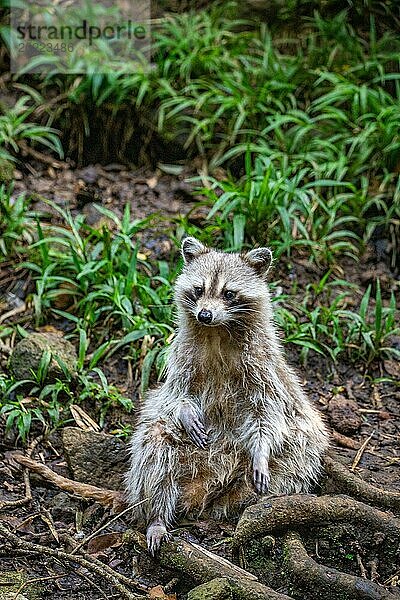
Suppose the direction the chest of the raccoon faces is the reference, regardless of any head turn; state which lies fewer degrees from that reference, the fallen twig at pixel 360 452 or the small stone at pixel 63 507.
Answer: the small stone

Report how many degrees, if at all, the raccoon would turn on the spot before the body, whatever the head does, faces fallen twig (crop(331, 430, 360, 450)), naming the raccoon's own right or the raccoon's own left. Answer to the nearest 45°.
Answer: approximately 135° to the raccoon's own left

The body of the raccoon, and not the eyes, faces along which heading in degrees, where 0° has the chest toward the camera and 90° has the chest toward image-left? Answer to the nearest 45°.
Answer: approximately 0°

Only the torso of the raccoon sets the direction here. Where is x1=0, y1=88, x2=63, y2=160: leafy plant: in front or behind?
behind

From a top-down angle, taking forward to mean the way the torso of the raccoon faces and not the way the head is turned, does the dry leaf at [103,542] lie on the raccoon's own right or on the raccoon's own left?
on the raccoon's own right

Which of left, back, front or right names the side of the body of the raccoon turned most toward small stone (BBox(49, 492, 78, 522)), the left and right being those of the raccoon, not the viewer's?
right

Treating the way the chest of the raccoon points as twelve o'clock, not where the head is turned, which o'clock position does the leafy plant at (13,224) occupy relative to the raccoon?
The leafy plant is roughly at 5 o'clock from the raccoon.

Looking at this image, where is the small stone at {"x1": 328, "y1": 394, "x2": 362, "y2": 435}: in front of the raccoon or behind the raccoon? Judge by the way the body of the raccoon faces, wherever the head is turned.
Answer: behind

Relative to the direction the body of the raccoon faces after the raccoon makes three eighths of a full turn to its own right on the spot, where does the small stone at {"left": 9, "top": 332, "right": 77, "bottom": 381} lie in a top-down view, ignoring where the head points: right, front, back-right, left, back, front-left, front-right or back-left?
front

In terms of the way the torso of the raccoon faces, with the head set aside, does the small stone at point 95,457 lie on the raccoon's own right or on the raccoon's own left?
on the raccoon's own right

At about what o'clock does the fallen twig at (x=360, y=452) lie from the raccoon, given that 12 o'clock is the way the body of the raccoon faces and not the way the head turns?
The fallen twig is roughly at 8 o'clock from the raccoon.
